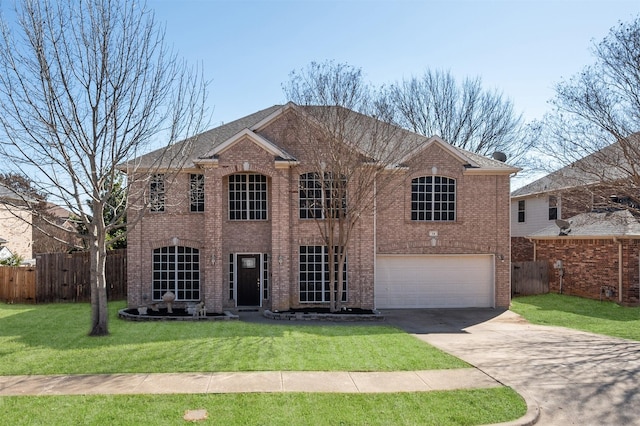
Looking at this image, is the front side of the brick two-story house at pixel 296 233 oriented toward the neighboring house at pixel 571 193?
no

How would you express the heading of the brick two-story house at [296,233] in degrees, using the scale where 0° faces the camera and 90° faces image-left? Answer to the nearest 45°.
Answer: approximately 0°

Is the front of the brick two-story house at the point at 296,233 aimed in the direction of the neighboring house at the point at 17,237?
no

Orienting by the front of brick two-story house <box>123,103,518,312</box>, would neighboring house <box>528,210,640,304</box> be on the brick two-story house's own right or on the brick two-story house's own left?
on the brick two-story house's own left

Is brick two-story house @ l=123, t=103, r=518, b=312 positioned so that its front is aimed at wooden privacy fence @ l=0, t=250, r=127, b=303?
no

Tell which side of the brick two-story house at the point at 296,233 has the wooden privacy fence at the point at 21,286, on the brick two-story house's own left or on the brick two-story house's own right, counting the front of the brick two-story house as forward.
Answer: on the brick two-story house's own right
